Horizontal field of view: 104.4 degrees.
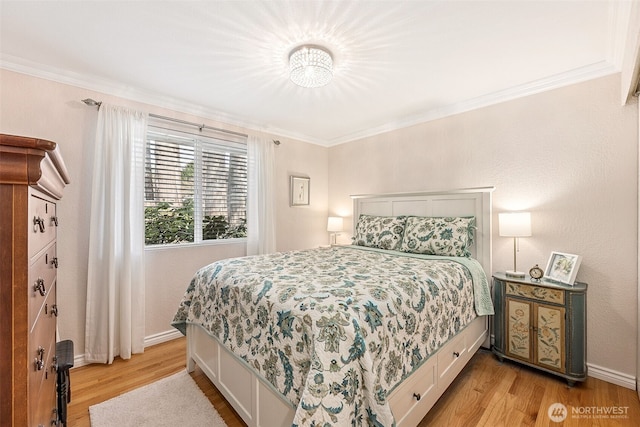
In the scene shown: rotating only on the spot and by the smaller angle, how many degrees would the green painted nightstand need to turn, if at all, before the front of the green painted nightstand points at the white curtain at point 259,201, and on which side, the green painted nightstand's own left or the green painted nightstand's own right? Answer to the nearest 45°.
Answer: approximately 45° to the green painted nightstand's own right

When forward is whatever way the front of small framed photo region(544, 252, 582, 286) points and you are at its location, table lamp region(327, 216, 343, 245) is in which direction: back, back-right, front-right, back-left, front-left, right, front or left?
front-right

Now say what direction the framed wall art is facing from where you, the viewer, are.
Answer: facing the viewer and to the right of the viewer

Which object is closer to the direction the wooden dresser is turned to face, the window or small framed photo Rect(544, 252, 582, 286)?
the small framed photo

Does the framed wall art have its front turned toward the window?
no

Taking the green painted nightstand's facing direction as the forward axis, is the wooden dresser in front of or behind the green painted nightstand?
in front

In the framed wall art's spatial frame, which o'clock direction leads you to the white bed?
The white bed is roughly at 1 o'clock from the framed wall art.

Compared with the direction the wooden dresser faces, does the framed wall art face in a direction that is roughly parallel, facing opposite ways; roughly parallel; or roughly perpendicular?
roughly perpendicular

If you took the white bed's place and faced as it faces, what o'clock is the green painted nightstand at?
The green painted nightstand is roughly at 7 o'clock from the white bed.

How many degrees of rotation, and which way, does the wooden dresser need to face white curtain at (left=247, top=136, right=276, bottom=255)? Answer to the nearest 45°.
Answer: approximately 45° to its left

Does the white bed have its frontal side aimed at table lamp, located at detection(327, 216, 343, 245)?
no

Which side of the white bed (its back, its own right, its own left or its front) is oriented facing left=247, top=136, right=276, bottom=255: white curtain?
right

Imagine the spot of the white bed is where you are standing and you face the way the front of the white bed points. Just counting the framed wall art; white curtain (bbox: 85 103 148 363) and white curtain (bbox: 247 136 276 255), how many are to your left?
0

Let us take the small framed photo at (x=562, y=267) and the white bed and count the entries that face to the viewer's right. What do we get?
0

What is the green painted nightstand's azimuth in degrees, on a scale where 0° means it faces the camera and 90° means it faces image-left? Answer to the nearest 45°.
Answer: approximately 45°

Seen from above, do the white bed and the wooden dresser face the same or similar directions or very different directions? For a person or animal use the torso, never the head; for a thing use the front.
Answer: very different directions

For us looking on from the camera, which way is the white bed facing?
facing the viewer and to the left of the viewer

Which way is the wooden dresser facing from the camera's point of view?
to the viewer's right
